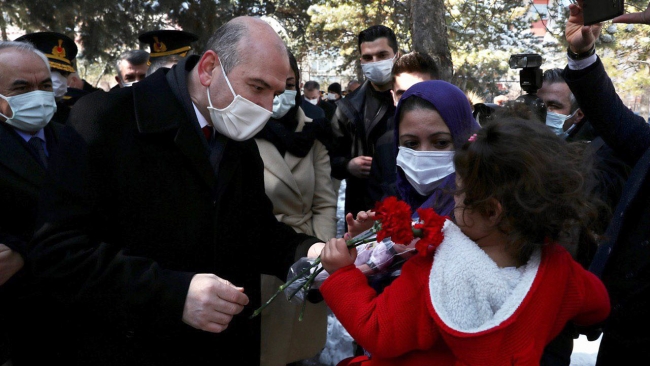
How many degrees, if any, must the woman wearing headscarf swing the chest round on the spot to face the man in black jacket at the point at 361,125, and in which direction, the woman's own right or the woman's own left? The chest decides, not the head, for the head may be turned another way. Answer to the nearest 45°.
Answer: approximately 135° to the woman's own right

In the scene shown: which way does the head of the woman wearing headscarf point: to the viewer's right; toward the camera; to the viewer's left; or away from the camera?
toward the camera

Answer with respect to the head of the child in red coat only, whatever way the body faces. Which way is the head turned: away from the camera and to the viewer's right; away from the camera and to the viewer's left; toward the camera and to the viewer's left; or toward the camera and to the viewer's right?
away from the camera and to the viewer's left

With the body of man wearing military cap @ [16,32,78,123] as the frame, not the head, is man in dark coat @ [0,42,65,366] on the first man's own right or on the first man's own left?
on the first man's own right

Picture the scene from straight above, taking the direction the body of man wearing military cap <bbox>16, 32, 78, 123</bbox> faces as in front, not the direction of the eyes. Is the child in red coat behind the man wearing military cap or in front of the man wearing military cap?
in front

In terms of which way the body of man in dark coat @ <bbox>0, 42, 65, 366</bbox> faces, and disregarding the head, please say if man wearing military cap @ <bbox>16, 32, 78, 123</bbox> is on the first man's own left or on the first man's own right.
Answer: on the first man's own left

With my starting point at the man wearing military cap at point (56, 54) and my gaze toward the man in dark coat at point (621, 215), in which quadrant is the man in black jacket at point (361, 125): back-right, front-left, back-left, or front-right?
front-left

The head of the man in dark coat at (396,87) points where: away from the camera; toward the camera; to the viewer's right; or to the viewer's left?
toward the camera

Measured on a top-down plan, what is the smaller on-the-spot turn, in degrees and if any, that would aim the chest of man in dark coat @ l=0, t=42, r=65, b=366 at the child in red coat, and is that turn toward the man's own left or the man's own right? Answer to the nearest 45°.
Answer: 0° — they already face them

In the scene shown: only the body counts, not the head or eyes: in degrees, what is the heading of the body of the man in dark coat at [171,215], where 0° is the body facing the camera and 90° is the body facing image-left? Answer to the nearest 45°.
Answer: approximately 315°

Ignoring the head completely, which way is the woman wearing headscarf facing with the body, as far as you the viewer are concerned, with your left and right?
facing the viewer and to the left of the viewer

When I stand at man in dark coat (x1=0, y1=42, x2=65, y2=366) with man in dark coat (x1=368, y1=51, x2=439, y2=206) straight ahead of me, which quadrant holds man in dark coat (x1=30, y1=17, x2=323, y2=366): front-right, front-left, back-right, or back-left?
front-right

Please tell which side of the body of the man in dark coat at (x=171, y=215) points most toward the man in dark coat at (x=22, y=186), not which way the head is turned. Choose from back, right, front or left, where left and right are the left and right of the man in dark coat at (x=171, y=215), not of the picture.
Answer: back

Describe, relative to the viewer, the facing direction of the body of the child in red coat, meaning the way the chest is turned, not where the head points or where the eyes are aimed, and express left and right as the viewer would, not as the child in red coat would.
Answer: facing away from the viewer and to the left of the viewer

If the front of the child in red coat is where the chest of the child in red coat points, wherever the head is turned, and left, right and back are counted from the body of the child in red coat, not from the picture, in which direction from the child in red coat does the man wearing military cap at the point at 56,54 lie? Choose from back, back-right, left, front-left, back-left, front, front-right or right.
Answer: front

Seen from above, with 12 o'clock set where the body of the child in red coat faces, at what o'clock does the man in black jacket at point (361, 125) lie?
The man in black jacket is roughly at 1 o'clock from the child in red coat.

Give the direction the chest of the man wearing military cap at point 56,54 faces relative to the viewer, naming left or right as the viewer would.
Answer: facing the viewer and to the right of the viewer

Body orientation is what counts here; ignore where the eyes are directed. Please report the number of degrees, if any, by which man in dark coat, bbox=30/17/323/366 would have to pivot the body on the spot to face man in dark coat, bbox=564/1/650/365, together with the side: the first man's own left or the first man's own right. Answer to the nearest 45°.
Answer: approximately 45° to the first man's own left
